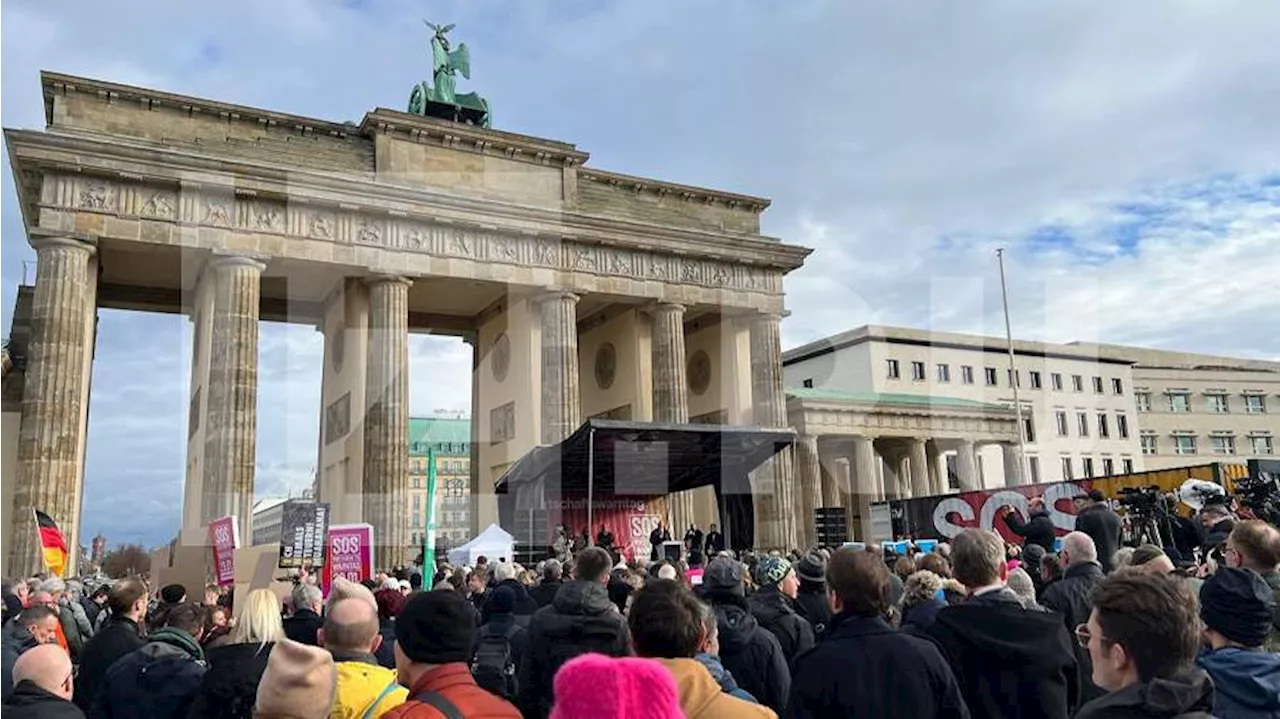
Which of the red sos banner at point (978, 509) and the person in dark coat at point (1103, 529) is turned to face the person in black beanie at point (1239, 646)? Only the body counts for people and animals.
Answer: the red sos banner

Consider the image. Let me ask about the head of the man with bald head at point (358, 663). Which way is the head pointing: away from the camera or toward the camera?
away from the camera

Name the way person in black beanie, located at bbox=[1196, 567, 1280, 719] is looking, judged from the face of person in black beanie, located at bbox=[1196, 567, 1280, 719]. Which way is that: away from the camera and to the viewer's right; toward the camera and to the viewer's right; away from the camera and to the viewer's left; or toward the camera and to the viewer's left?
away from the camera and to the viewer's left

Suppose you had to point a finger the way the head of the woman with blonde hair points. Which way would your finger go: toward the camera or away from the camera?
away from the camera

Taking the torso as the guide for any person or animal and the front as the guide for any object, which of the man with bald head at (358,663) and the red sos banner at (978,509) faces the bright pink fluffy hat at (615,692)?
the red sos banner

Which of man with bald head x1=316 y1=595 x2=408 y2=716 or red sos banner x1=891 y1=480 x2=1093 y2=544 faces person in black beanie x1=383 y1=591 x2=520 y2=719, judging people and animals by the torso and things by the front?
the red sos banner

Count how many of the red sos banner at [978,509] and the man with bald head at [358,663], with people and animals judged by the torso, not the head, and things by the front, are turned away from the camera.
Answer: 1

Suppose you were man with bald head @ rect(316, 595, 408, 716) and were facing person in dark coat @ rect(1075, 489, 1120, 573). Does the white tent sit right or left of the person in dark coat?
left

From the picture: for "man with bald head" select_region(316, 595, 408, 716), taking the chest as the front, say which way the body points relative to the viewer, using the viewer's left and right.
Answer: facing away from the viewer

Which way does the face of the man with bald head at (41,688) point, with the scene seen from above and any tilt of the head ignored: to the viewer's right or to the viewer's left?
to the viewer's right
